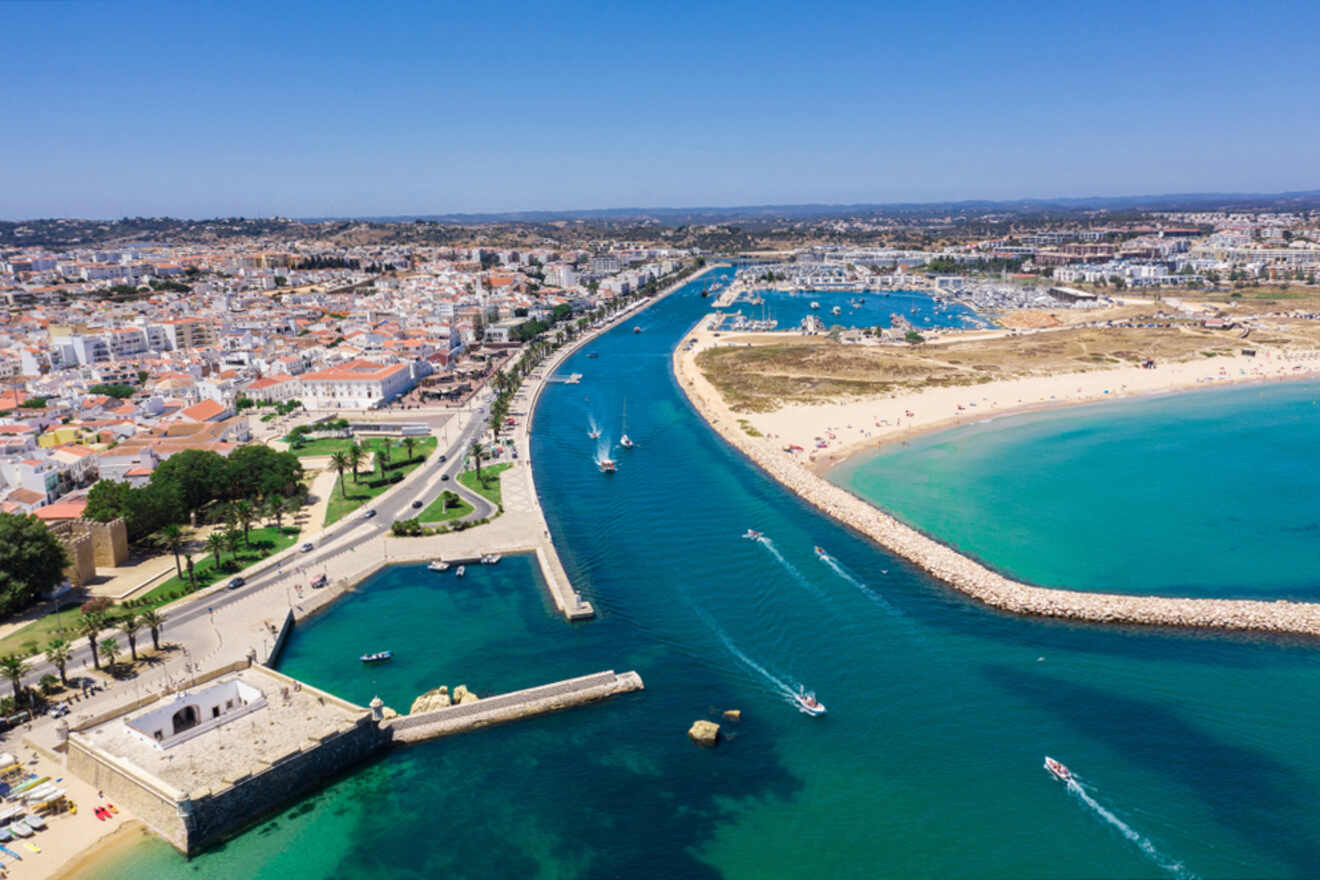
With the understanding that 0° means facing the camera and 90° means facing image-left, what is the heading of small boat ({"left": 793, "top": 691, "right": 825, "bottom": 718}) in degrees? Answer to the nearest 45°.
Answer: approximately 315°

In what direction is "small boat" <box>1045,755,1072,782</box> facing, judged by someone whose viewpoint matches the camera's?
facing away from the viewer and to the left of the viewer

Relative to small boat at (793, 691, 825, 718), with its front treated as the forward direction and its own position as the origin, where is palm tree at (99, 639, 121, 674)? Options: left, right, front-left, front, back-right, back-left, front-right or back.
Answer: back-right

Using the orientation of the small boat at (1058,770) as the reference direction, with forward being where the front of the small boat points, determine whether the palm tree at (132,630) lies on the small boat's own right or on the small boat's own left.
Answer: on the small boat's own left

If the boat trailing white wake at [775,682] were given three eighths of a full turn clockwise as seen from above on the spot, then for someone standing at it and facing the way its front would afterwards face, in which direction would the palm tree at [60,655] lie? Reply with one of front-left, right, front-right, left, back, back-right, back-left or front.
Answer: front

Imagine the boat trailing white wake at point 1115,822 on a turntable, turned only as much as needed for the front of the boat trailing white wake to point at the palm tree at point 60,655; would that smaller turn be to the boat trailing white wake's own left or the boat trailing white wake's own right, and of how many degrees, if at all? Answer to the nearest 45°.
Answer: approximately 45° to the boat trailing white wake's own left

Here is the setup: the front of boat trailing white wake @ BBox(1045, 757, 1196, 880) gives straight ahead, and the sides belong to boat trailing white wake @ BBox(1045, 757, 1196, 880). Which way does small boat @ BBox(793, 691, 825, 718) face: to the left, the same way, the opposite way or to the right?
the opposite way
